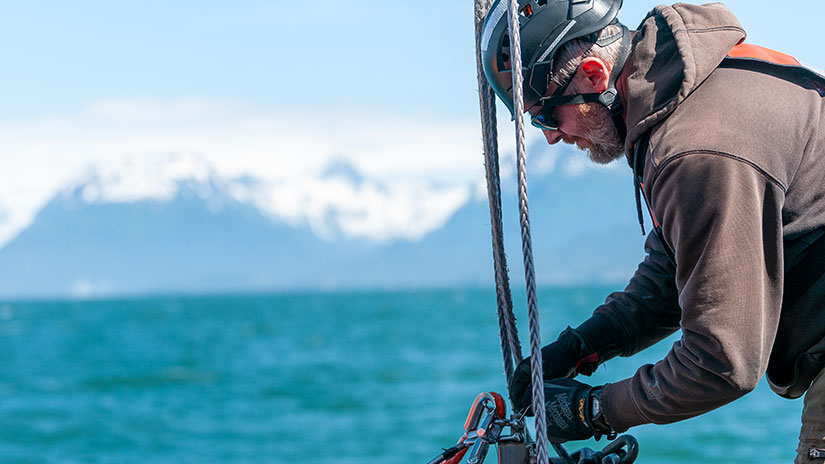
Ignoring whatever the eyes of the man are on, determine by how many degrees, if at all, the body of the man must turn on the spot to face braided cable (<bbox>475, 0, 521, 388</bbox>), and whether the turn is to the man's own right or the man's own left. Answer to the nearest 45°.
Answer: approximately 45° to the man's own right

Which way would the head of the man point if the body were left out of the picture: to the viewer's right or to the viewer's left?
to the viewer's left

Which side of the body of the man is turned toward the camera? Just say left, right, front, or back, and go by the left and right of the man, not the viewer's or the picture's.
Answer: left
